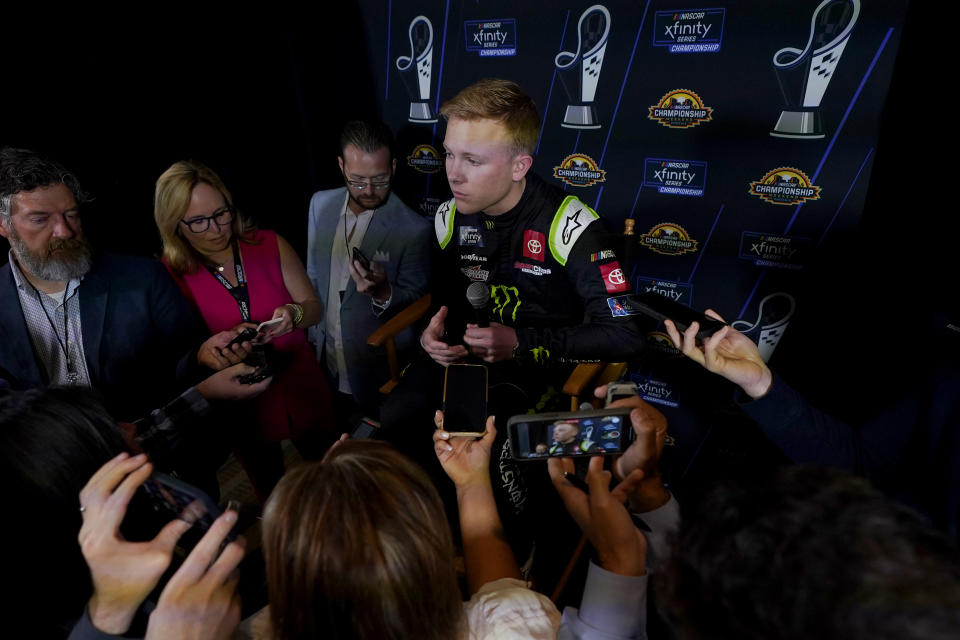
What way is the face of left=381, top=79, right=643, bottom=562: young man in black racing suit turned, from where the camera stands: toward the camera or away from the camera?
toward the camera

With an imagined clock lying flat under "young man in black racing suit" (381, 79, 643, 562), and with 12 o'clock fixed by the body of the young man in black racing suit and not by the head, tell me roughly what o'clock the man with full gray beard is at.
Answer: The man with full gray beard is roughly at 1 o'clock from the young man in black racing suit.

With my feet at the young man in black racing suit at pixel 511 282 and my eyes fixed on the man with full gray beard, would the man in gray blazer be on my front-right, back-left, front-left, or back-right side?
front-right

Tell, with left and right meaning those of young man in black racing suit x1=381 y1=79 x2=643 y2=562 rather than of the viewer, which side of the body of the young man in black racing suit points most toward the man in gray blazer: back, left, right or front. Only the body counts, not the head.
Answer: right

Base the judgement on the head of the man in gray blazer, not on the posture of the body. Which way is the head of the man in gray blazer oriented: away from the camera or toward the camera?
toward the camera

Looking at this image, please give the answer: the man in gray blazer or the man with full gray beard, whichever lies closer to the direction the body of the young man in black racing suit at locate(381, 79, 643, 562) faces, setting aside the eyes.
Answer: the man with full gray beard

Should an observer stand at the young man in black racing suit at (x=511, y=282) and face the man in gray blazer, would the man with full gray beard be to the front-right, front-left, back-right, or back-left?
front-left

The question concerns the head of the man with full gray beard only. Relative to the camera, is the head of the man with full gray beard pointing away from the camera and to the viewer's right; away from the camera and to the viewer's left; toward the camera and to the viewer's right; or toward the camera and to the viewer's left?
toward the camera and to the viewer's right
